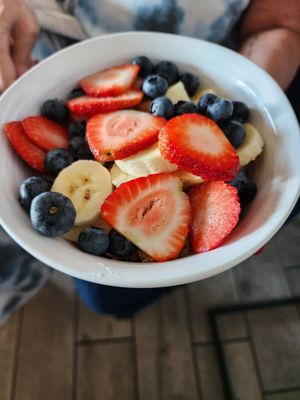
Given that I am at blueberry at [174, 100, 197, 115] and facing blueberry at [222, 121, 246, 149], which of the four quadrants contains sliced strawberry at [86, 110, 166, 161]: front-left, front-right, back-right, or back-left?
back-right

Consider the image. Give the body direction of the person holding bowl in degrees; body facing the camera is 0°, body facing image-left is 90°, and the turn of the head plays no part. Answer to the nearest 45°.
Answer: approximately 0°
